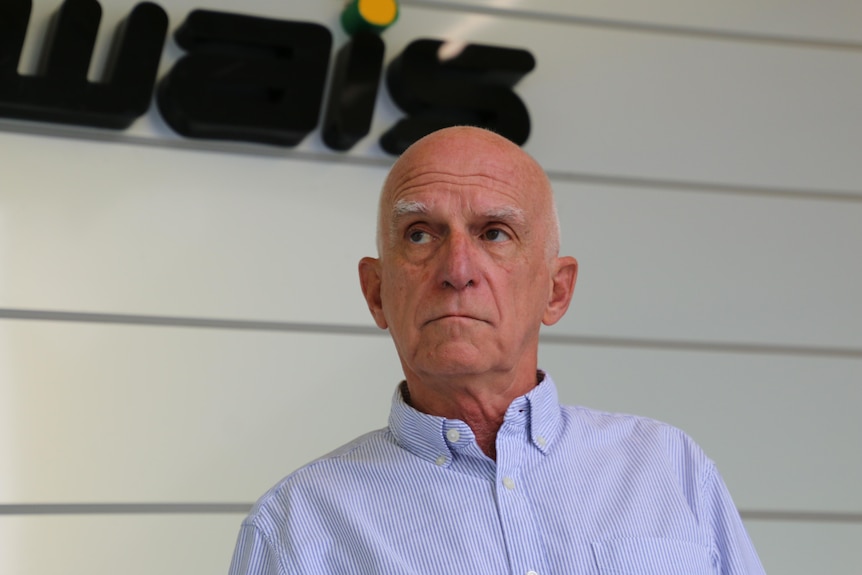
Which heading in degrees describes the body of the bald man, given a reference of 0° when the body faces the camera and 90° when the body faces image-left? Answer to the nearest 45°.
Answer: approximately 0°
